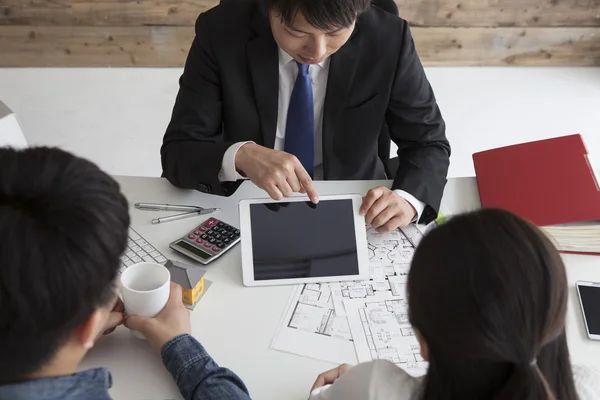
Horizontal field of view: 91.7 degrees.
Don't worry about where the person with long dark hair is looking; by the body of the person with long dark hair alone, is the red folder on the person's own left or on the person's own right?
on the person's own right

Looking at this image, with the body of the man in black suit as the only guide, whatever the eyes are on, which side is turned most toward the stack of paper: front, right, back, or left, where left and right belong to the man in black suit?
left

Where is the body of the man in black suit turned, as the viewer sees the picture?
toward the camera

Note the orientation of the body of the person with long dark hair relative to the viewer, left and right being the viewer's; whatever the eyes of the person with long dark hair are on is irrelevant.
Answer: facing away from the viewer and to the left of the viewer

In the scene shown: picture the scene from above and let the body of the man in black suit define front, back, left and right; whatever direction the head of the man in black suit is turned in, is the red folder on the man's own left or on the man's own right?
on the man's own left

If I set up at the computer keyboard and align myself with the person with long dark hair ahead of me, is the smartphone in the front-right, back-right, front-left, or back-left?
front-left

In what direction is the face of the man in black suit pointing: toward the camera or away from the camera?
toward the camera
